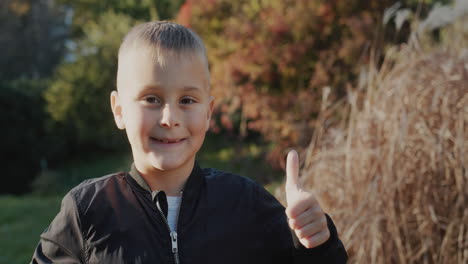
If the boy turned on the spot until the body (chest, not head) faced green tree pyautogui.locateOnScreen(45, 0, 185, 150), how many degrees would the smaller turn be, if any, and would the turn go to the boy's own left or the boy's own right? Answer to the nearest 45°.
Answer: approximately 180°

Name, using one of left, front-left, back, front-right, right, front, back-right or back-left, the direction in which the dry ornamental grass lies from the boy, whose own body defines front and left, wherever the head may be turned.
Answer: back-left

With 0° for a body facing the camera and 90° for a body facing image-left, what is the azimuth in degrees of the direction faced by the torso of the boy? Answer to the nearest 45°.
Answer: approximately 0°

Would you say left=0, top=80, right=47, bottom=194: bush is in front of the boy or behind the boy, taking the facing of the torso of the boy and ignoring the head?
behind
